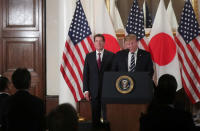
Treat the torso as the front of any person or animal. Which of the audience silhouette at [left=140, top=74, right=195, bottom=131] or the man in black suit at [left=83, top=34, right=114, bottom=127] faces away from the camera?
the audience silhouette

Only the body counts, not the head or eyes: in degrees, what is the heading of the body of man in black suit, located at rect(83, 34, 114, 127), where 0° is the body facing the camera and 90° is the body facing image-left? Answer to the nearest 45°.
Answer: approximately 0°

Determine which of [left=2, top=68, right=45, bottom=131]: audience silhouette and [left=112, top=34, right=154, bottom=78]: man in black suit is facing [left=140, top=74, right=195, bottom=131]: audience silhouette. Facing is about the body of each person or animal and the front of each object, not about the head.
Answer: the man in black suit

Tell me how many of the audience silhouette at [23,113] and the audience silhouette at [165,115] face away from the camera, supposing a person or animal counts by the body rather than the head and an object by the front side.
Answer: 2

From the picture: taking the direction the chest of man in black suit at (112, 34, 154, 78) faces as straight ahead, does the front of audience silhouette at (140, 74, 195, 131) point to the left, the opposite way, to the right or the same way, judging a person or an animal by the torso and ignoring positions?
the opposite way

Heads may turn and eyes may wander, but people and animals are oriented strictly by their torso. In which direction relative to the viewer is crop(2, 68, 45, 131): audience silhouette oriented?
away from the camera

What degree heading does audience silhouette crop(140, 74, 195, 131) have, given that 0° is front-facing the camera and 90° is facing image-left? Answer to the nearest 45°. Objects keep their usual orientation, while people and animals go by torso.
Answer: approximately 180°
